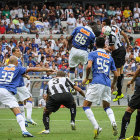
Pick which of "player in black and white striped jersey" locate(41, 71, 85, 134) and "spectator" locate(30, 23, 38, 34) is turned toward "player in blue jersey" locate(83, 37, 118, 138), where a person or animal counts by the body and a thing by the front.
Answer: the spectator

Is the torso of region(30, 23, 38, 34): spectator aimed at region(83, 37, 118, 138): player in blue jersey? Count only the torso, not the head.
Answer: yes

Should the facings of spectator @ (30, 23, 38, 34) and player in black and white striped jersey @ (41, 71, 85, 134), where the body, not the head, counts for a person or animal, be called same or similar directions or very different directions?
very different directions

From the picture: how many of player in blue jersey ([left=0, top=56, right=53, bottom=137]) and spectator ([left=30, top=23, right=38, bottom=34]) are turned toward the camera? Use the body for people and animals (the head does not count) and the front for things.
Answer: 1

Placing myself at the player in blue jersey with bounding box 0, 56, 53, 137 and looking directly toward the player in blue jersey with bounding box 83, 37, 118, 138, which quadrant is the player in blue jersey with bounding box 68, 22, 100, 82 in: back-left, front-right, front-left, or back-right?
front-left

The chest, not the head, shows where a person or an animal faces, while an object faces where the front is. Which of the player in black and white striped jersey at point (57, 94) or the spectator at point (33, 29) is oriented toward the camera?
the spectator

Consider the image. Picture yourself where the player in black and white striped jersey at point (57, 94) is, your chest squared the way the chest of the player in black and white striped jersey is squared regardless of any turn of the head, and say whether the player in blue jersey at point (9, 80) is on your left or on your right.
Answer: on your left

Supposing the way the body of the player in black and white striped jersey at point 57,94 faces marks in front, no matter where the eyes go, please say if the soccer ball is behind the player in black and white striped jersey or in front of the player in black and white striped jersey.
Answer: in front

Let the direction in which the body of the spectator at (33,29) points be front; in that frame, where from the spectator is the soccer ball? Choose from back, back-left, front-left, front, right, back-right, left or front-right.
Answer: front

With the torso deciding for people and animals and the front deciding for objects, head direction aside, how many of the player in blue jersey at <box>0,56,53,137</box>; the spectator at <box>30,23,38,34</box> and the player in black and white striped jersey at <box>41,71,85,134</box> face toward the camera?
1

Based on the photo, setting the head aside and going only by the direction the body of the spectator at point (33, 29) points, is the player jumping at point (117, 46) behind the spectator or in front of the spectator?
in front

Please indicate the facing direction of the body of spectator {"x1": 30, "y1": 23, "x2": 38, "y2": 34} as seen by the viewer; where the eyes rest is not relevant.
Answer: toward the camera

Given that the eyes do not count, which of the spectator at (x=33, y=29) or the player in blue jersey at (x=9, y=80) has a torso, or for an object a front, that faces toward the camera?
the spectator

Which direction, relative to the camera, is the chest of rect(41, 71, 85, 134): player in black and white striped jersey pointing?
away from the camera

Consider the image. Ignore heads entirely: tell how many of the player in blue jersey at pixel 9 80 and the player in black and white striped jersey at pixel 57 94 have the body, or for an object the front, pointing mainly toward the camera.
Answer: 0

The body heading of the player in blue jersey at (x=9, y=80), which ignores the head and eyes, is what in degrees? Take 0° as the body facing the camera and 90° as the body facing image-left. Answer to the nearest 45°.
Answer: approximately 225°

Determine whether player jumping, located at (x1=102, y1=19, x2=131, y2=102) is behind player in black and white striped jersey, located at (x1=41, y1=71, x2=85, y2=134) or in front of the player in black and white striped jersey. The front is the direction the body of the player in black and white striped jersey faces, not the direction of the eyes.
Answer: in front

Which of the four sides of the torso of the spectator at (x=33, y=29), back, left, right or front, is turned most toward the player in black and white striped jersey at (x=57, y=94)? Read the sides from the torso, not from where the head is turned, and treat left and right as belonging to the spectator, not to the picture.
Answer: front
